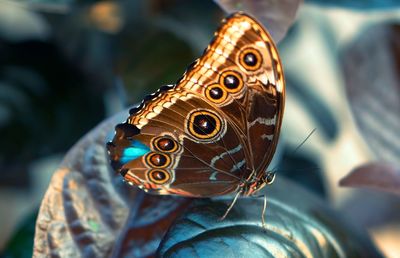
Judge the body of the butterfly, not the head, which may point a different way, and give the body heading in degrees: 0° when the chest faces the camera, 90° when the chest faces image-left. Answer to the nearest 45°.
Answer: approximately 270°
